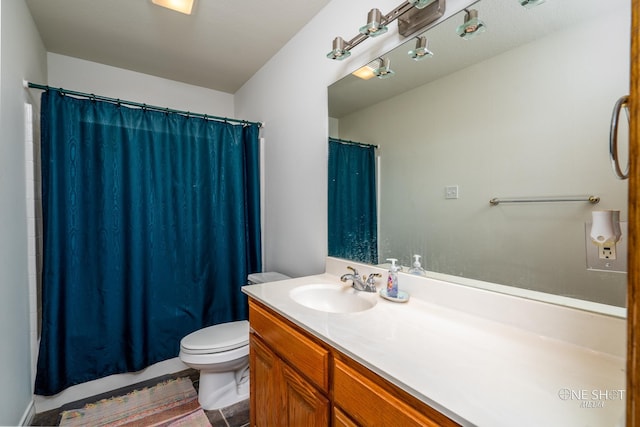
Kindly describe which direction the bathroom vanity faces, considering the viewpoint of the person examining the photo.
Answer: facing the viewer and to the left of the viewer

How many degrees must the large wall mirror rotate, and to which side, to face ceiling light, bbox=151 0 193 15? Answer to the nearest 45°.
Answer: approximately 45° to its right

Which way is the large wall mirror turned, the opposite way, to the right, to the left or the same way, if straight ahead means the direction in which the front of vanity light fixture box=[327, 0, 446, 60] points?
the same way

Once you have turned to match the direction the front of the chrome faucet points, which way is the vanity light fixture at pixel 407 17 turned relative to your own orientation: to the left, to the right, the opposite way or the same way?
the same way

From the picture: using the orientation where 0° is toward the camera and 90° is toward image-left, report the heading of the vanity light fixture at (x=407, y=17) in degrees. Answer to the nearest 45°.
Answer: approximately 45°

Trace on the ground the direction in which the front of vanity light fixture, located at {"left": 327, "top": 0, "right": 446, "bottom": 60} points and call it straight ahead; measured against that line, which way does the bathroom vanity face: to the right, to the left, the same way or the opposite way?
the same way

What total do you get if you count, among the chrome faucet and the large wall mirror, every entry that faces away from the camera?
0

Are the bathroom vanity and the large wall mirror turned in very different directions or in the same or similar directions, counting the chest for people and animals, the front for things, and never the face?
same or similar directions

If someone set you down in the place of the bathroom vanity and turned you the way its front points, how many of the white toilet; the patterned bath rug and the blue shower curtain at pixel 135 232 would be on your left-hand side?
0
